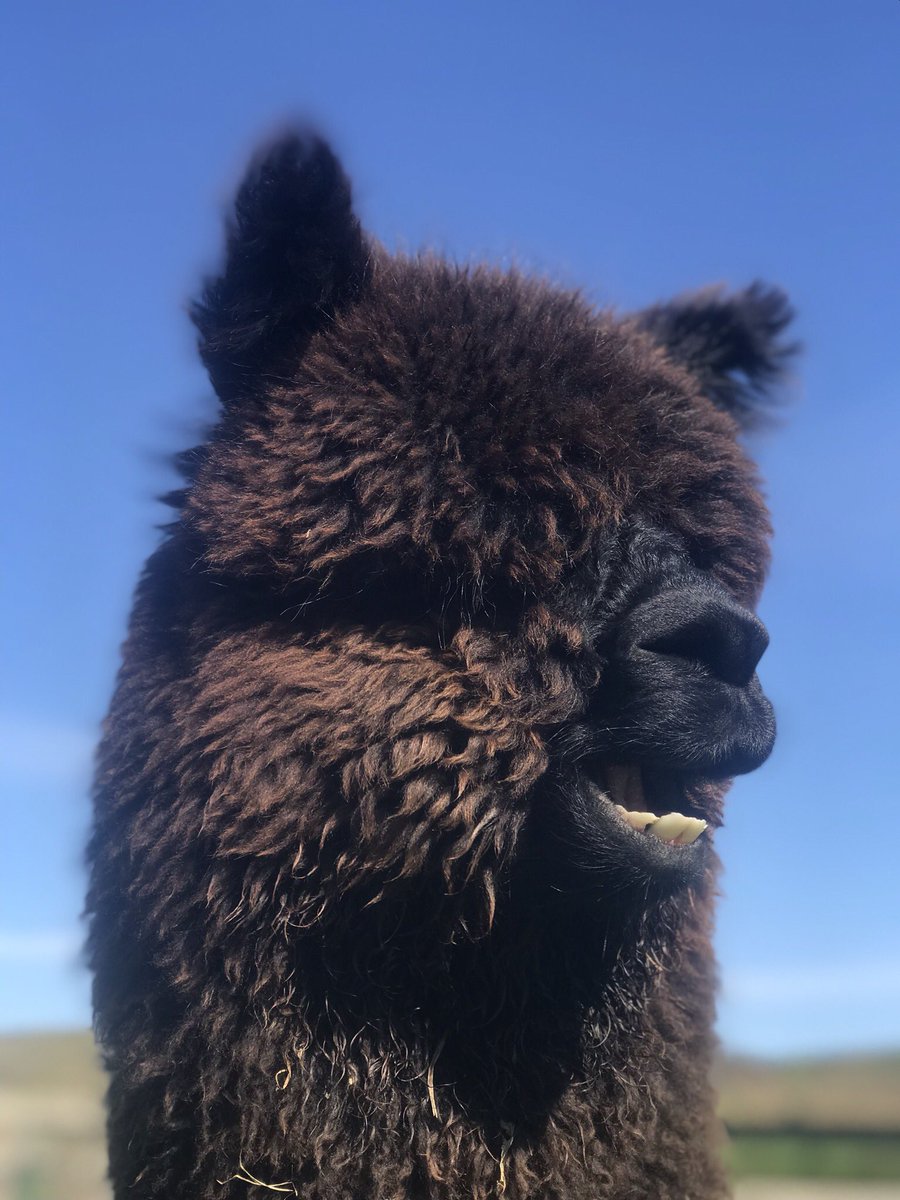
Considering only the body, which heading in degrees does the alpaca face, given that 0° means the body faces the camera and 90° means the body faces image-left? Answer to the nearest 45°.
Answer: approximately 315°
